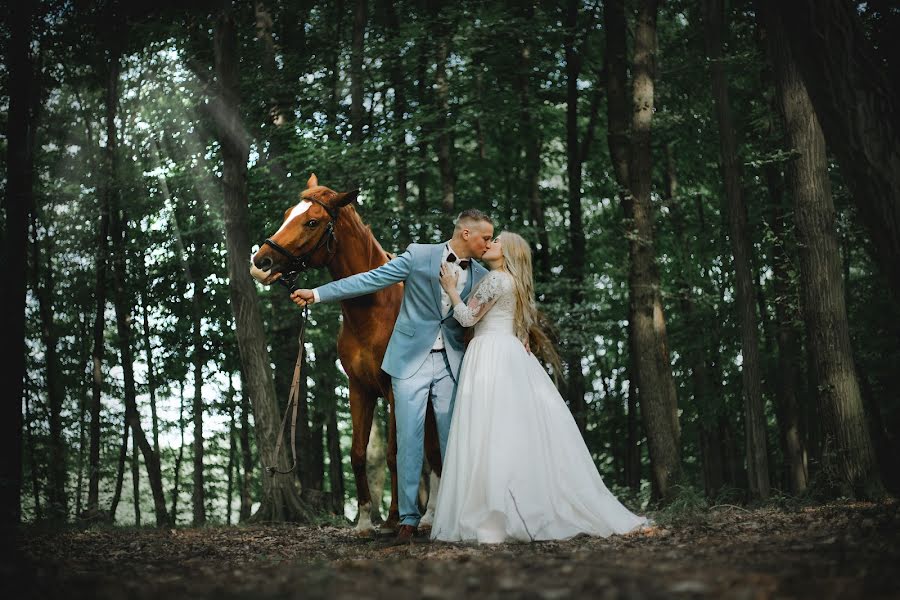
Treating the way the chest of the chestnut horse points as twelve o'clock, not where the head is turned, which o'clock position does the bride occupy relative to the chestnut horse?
The bride is roughly at 9 o'clock from the chestnut horse.

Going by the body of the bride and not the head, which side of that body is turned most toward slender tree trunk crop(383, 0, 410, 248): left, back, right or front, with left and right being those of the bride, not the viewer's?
right

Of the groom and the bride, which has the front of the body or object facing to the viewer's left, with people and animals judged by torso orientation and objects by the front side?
the bride

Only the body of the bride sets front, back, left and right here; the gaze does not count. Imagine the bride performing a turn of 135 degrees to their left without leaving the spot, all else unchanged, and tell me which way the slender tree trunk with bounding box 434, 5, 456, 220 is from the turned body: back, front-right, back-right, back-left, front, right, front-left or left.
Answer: back-left

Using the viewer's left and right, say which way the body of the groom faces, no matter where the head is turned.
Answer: facing the viewer and to the right of the viewer

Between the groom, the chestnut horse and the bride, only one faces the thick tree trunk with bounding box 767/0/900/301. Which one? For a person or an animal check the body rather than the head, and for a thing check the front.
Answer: the groom

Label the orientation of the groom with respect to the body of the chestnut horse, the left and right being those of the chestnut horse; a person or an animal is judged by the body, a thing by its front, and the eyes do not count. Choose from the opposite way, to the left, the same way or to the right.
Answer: to the left

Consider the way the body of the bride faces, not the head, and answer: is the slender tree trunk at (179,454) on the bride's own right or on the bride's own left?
on the bride's own right

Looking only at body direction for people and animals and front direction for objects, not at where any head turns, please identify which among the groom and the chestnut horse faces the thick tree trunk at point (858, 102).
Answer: the groom

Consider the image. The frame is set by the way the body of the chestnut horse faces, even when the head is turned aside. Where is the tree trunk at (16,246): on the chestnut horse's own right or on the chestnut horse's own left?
on the chestnut horse's own right

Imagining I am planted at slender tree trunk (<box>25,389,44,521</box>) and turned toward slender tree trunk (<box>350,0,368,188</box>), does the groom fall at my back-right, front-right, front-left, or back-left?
front-right

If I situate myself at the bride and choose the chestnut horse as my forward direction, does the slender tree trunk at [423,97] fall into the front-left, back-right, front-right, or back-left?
front-right

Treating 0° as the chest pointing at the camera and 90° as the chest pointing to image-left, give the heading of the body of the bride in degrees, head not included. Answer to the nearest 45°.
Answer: approximately 90°
